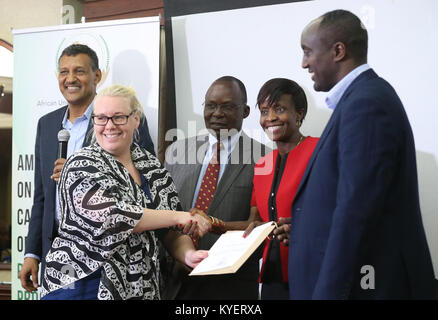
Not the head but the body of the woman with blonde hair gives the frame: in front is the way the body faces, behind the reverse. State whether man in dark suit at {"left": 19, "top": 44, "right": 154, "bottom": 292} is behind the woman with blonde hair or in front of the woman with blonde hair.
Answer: behind

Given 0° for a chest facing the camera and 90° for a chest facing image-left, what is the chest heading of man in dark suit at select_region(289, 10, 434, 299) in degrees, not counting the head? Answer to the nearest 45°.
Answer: approximately 90°

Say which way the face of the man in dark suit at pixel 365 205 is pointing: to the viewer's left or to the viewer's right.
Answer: to the viewer's left

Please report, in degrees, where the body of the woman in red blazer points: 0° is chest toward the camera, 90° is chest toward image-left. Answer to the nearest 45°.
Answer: approximately 45°

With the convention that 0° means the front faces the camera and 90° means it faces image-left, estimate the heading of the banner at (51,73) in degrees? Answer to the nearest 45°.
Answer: approximately 0°

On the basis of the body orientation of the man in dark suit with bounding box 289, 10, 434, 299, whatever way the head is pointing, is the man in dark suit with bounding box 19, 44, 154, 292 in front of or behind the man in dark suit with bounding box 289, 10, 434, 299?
in front

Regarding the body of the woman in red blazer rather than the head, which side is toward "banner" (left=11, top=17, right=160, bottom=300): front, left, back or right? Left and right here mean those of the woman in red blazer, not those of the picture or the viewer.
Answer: right

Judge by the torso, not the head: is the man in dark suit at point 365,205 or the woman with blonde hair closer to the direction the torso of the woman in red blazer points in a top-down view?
the woman with blonde hair
